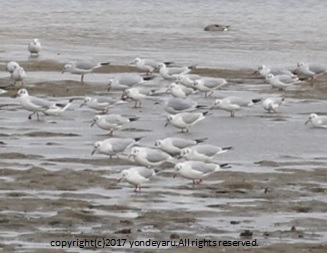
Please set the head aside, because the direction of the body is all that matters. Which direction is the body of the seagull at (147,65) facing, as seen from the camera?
to the viewer's left

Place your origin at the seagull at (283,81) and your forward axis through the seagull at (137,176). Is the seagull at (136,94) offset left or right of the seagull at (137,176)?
right

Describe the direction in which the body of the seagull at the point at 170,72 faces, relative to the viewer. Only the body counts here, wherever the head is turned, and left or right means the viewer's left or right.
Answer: facing to the left of the viewer

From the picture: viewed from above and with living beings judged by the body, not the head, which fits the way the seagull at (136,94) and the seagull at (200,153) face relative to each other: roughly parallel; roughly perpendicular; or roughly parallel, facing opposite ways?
roughly parallel

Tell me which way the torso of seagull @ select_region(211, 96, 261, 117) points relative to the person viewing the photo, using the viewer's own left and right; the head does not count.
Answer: facing to the left of the viewer

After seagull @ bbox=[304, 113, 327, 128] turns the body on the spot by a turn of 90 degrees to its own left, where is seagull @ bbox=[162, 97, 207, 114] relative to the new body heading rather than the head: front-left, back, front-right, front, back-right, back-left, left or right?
right

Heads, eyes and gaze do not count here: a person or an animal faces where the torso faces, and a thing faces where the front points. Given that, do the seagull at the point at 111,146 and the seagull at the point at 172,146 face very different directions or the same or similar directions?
same or similar directions
